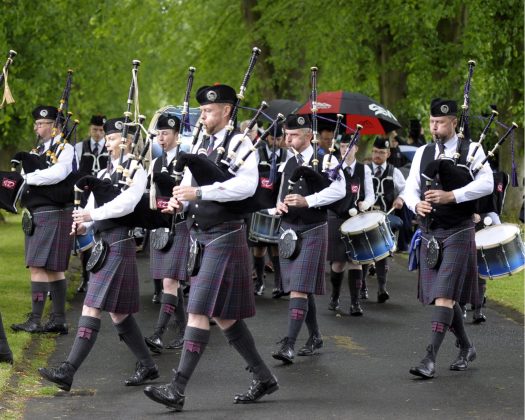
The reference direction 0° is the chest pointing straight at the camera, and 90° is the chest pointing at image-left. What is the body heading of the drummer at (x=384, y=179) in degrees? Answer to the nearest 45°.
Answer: approximately 45°

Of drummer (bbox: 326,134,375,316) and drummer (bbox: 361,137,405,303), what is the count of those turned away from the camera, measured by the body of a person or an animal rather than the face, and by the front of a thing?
0

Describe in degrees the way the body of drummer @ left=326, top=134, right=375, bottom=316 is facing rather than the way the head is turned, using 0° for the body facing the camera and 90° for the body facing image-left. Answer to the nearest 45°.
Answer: approximately 45°

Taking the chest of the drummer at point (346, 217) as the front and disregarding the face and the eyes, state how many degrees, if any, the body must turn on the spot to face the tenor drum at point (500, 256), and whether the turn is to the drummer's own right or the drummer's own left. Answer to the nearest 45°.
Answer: approximately 90° to the drummer's own left

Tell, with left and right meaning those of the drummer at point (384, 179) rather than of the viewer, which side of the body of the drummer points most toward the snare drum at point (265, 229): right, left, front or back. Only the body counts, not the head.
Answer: right

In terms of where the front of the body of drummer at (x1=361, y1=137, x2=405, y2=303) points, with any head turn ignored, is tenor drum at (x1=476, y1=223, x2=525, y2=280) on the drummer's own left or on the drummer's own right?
on the drummer's own left
